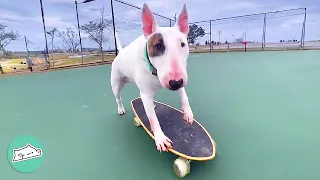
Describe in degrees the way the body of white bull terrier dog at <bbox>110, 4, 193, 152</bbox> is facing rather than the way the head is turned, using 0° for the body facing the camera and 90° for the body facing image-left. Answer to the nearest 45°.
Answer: approximately 315°

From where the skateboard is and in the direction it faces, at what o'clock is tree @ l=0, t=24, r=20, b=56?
The tree is roughly at 6 o'clock from the skateboard.

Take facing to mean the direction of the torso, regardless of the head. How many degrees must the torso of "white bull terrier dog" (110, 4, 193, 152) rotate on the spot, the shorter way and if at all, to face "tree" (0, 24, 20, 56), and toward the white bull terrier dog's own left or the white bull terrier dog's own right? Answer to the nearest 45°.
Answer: approximately 180°

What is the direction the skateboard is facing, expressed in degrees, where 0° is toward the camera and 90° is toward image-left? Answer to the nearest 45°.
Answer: approximately 315°
